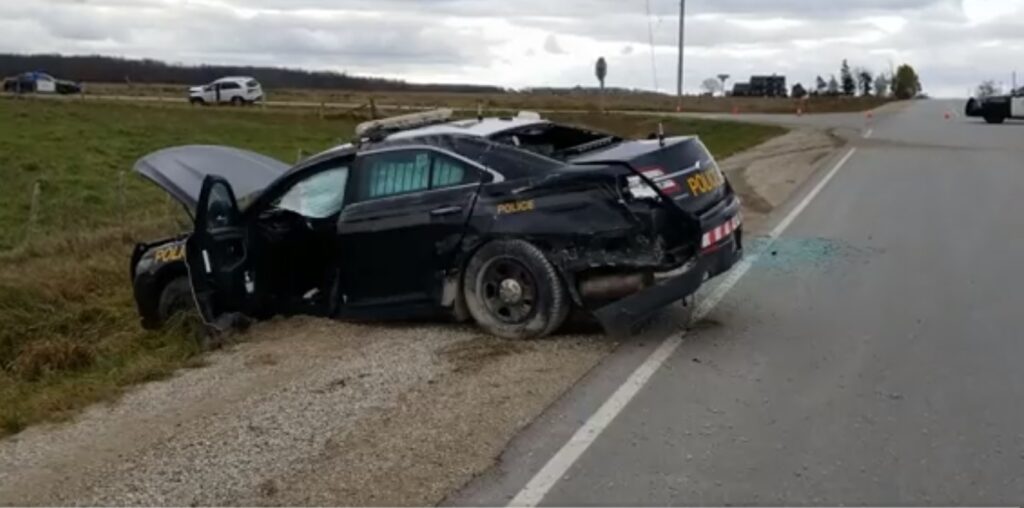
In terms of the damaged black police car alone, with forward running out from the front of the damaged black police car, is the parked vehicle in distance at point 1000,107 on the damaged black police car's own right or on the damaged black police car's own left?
on the damaged black police car's own right

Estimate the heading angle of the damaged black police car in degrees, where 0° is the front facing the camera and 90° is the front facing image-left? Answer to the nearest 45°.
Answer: approximately 135°
